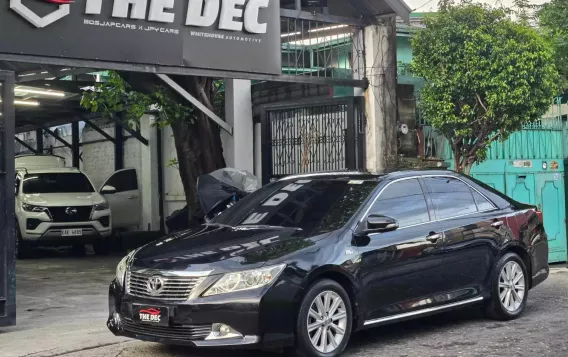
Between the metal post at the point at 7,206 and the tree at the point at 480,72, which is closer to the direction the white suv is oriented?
the metal post

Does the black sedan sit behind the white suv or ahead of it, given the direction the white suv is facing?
ahead

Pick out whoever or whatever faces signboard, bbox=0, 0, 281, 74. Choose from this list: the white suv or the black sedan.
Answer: the white suv

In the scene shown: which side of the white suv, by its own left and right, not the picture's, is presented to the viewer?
front

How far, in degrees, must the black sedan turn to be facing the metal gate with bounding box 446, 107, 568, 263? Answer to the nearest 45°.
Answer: approximately 180°

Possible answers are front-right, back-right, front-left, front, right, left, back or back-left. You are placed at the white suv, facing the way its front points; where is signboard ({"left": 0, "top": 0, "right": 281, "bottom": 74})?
front

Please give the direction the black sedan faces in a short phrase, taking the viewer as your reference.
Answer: facing the viewer and to the left of the viewer

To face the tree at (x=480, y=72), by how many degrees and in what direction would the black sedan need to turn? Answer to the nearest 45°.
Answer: approximately 180°

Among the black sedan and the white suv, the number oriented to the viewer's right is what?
0

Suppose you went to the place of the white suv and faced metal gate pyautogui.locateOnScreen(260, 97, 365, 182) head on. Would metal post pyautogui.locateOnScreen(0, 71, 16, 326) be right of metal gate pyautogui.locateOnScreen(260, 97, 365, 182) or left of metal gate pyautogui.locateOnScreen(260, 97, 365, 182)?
right

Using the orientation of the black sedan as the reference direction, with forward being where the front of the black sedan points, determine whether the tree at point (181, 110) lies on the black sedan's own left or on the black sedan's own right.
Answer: on the black sedan's own right
